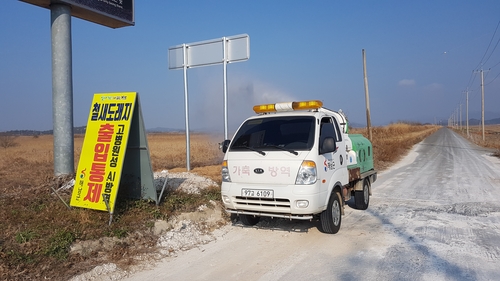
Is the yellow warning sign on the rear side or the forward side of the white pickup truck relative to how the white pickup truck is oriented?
on the forward side

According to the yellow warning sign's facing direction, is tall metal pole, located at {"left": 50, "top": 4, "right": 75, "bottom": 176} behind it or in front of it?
behind

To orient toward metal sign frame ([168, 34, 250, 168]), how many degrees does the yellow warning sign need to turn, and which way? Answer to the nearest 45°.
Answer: approximately 135° to its left

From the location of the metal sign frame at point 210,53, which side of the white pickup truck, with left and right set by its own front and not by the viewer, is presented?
right

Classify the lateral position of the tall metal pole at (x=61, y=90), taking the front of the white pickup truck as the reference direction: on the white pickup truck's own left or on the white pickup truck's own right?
on the white pickup truck's own right

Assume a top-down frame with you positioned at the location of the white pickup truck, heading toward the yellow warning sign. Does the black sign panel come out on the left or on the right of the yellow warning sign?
right

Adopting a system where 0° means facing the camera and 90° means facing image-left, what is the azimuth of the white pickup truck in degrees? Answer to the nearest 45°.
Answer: approximately 45°

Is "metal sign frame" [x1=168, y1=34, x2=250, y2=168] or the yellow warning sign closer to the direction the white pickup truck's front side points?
the yellow warning sign
